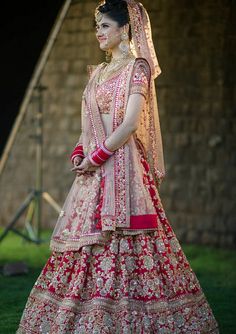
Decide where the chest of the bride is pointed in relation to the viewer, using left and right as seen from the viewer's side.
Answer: facing the viewer and to the left of the viewer
